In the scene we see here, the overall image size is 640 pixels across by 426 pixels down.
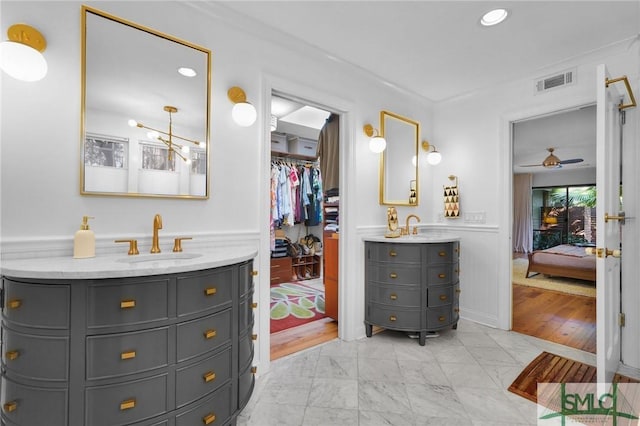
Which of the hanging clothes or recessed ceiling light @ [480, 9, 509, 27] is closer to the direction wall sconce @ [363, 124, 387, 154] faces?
the recessed ceiling light

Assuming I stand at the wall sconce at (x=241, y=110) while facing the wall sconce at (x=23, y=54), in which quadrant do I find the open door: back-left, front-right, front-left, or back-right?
back-left

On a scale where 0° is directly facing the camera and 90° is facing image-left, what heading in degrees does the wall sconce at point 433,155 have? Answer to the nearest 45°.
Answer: approximately 315°

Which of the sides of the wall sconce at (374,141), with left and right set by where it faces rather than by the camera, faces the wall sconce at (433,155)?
left

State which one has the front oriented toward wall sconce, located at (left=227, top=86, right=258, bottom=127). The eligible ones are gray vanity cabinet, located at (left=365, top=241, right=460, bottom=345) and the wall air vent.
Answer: the wall air vent

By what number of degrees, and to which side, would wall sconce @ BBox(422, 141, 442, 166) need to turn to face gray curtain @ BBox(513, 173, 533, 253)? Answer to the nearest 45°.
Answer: approximately 135° to its left

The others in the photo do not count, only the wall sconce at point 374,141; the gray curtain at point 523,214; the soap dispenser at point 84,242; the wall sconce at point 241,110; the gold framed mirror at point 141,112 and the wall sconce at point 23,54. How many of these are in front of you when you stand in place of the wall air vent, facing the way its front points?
5

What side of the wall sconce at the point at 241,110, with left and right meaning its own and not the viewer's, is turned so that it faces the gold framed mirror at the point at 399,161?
left

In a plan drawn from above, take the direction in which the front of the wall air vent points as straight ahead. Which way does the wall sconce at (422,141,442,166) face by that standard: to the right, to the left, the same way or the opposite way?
to the left

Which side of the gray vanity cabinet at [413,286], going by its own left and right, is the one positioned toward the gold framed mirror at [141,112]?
right
